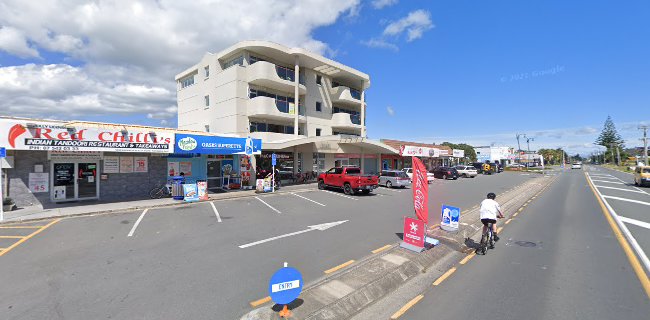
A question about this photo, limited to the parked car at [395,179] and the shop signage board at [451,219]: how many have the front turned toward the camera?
1

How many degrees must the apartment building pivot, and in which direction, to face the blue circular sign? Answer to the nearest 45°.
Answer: approximately 45° to its right

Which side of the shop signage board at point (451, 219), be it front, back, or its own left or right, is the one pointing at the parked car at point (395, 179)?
back

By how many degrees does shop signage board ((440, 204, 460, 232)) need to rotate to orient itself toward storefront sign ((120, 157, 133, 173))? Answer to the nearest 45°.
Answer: approximately 90° to its right

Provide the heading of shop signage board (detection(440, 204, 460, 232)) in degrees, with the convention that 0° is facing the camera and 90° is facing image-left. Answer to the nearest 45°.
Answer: approximately 0°

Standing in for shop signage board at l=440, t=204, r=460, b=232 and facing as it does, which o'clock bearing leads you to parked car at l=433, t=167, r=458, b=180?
The parked car is roughly at 6 o'clock from the shop signage board.
